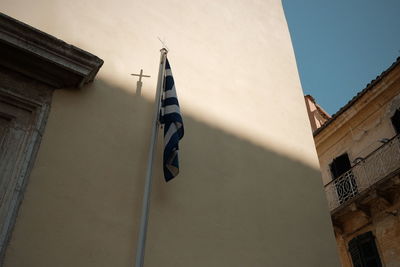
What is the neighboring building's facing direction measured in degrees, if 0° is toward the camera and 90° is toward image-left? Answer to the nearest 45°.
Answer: approximately 45°

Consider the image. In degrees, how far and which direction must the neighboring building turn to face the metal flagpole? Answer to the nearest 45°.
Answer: approximately 45° to its left

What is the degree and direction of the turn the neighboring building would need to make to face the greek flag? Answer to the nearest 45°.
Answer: approximately 45° to its left

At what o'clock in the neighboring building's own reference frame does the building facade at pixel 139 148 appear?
The building facade is roughly at 11 o'clock from the neighboring building.
